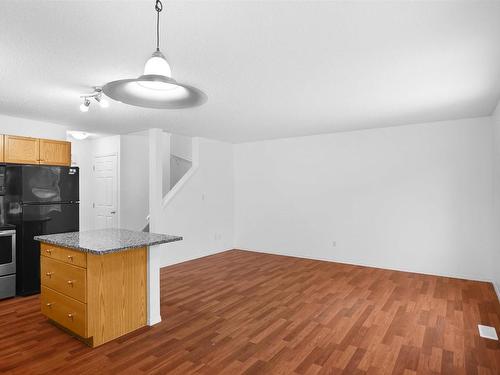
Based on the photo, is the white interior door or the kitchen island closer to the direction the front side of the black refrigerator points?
the kitchen island

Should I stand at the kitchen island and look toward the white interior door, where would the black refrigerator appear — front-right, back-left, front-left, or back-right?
front-left

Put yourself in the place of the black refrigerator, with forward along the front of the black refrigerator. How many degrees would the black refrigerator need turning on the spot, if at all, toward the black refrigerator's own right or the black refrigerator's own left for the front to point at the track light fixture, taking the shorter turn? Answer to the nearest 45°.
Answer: approximately 45° to the black refrigerator's own left

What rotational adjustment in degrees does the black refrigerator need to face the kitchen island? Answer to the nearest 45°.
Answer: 0° — it already faces it

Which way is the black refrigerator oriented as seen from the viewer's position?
toward the camera

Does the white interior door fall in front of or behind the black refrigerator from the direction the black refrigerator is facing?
behind
